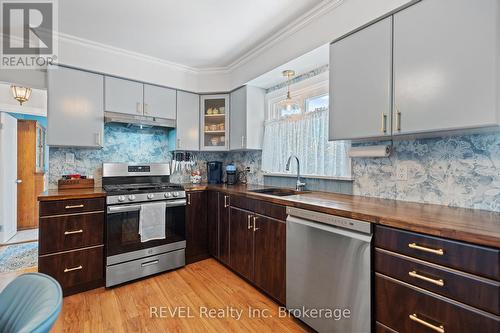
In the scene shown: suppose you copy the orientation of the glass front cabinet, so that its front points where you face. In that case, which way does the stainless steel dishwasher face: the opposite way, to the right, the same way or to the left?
to the right

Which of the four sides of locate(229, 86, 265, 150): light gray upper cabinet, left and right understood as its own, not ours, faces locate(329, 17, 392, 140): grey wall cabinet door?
left

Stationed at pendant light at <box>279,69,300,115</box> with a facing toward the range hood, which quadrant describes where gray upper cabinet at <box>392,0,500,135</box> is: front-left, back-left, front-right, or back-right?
back-left

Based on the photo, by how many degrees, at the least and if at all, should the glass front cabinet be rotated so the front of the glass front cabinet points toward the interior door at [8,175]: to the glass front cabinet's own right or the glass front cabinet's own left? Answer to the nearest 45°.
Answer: approximately 90° to the glass front cabinet's own right

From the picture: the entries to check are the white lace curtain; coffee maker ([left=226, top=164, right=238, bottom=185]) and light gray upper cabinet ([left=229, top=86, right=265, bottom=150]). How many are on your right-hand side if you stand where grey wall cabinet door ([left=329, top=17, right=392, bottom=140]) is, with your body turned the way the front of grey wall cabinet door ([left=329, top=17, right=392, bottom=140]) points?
3

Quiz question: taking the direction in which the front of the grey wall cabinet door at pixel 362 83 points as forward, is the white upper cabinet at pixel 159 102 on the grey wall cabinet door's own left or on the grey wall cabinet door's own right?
on the grey wall cabinet door's own right

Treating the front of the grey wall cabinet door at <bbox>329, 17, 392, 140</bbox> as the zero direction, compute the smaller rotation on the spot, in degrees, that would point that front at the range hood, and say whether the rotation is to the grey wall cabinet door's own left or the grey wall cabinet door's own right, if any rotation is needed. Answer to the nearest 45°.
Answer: approximately 45° to the grey wall cabinet door's own right

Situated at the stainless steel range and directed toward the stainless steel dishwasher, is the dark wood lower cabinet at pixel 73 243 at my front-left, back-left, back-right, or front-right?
back-right

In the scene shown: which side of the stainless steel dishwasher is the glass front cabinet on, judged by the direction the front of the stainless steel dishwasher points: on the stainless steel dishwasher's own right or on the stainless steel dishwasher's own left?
on the stainless steel dishwasher's own right

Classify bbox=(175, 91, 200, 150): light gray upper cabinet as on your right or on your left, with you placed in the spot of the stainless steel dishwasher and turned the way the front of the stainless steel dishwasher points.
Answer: on your right

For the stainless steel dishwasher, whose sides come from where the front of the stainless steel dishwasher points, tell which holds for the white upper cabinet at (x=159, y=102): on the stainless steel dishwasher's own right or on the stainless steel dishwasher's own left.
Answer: on the stainless steel dishwasher's own right

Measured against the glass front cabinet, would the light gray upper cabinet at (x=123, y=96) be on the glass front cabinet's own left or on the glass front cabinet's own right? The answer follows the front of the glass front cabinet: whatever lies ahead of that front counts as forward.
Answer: on the glass front cabinet's own right

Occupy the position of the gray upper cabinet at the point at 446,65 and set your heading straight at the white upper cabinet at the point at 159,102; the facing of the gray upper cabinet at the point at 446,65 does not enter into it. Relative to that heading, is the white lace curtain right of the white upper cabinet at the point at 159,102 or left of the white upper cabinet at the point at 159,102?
right

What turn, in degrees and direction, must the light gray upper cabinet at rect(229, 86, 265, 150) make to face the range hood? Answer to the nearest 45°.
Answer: approximately 45° to its right

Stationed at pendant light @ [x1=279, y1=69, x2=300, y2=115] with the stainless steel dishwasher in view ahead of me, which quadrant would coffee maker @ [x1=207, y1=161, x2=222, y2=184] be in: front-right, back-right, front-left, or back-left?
back-right
